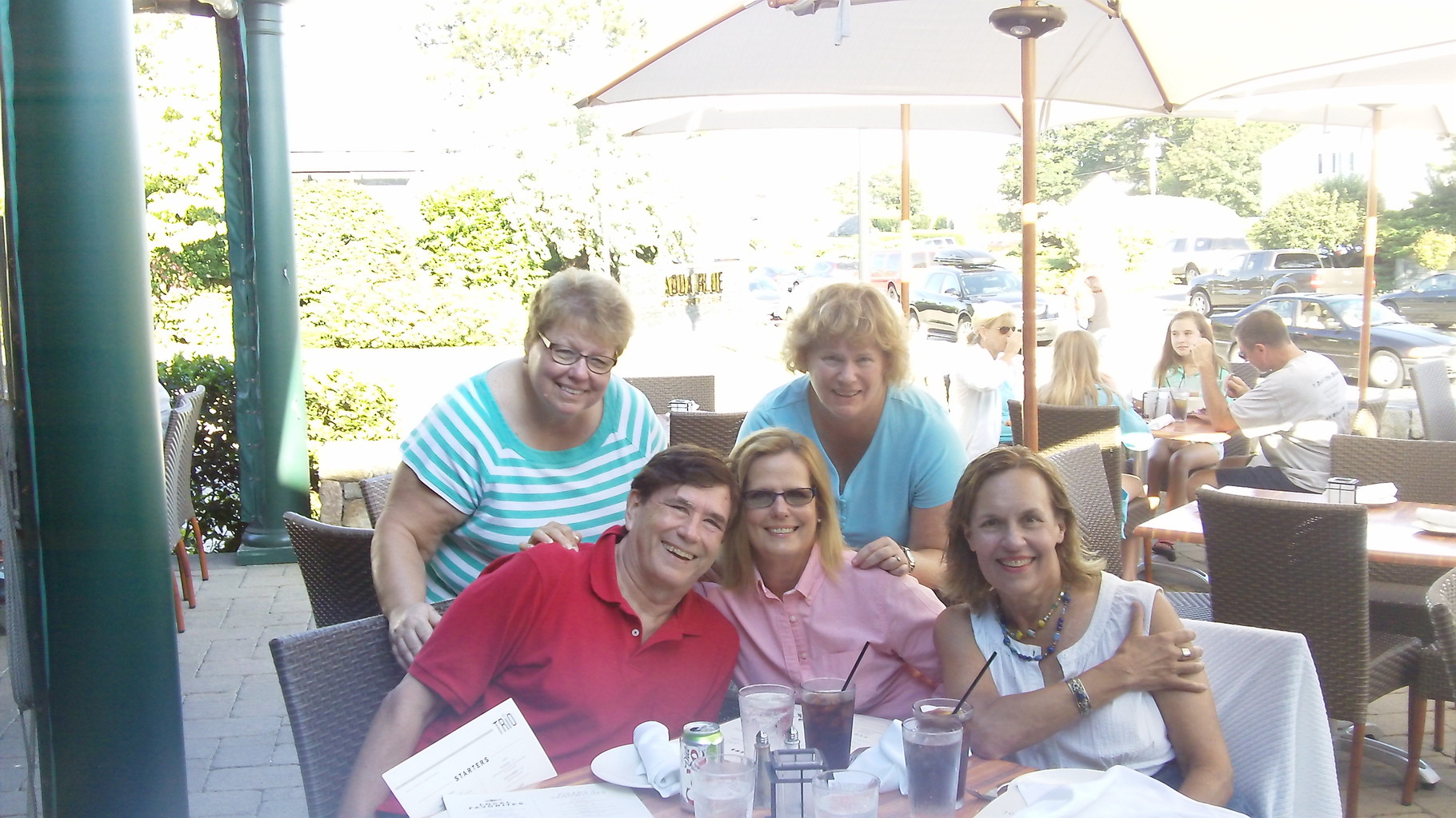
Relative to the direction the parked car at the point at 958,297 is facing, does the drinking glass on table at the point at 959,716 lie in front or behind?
in front

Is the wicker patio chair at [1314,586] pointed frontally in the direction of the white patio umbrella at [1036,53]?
no

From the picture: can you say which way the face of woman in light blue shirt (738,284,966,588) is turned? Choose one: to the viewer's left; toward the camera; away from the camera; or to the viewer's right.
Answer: toward the camera

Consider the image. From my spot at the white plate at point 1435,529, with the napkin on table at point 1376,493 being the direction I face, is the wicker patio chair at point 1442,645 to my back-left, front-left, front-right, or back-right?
back-left

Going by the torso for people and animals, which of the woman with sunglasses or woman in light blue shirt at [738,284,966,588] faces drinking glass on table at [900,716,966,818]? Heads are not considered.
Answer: the woman in light blue shirt

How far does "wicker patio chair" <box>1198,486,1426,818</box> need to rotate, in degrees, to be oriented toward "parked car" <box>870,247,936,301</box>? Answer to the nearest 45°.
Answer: approximately 45° to its left

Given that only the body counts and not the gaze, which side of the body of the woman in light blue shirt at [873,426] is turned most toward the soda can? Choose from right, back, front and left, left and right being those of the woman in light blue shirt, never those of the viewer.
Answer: front

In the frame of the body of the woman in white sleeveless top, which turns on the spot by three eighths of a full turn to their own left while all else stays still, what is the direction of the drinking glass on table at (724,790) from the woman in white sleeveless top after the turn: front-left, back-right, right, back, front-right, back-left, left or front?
back

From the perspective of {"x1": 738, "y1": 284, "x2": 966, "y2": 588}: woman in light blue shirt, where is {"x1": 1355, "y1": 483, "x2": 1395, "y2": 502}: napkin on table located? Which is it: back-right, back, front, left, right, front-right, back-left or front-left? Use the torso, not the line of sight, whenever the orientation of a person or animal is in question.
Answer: back-left

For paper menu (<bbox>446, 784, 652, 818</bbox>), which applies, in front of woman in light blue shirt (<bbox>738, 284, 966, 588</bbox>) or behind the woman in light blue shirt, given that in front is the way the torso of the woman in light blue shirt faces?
in front

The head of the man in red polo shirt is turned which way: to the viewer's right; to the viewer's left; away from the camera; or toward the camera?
toward the camera

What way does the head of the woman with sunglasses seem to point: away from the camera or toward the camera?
toward the camera

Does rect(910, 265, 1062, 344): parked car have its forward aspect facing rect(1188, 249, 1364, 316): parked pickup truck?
no
